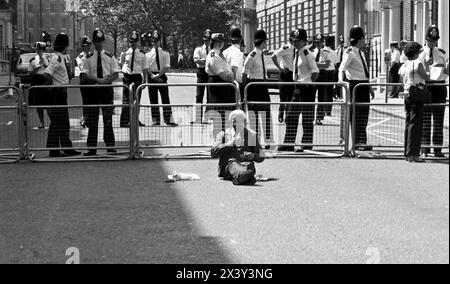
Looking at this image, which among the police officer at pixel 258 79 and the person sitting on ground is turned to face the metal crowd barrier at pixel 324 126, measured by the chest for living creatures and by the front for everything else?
the police officer

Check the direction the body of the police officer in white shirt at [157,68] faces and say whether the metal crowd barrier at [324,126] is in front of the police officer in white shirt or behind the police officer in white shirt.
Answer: in front

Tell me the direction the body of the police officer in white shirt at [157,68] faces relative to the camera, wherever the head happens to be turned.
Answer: toward the camera

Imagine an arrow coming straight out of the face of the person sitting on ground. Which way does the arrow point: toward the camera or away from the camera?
toward the camera

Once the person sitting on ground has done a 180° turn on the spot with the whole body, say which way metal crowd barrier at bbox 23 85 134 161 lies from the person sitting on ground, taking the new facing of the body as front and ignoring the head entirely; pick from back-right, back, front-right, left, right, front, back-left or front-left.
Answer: front-left

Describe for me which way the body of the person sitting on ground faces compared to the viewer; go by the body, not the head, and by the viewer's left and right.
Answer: facing the viewer

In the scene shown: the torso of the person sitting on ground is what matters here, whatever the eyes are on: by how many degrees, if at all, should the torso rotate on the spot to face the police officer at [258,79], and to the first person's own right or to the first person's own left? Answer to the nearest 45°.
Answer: approximately 180°

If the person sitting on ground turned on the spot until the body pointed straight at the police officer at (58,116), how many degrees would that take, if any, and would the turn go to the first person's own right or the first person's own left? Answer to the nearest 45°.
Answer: approximately 135° to the first person's own right

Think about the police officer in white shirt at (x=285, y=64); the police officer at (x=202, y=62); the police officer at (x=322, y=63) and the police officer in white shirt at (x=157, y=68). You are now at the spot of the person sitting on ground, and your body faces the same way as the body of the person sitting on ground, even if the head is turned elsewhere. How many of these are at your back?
4

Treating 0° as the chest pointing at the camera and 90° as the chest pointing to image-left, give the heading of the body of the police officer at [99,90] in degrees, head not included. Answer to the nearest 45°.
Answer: approximately 0°

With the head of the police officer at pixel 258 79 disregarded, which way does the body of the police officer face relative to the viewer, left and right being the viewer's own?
facing the viewer and to the right of the viewer

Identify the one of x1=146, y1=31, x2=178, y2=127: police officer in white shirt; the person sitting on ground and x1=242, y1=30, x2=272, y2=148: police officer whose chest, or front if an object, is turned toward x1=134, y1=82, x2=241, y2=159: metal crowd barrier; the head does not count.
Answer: the police officer in white shirt

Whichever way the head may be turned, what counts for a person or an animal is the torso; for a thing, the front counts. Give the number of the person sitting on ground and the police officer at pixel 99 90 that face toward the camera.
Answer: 2

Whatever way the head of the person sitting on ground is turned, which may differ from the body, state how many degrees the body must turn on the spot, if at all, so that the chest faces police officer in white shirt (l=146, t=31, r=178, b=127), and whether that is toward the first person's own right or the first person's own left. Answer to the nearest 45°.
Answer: approximately 180°
